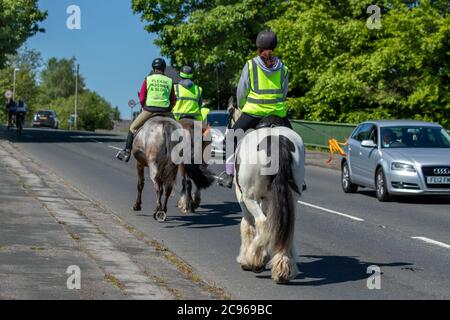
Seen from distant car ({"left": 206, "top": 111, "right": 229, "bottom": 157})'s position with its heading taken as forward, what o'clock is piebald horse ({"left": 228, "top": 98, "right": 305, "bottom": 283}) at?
The piebald horse is roughly at 12 o'clock from the distant car.

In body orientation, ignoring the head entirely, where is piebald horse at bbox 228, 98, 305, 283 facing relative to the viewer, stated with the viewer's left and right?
facing away from the viewer

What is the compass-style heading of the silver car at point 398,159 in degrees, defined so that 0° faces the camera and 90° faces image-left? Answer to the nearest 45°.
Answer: approximately 315°

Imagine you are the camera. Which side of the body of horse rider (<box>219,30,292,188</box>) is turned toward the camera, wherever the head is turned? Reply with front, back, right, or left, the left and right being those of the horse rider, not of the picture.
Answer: back

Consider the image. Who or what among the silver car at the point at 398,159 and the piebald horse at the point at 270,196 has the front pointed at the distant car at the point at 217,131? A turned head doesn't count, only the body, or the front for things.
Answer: the piebald horse

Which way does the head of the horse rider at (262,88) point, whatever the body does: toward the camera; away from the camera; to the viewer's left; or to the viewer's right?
away from the camera

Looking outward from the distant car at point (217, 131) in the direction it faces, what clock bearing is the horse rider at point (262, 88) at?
The horse rider is roughly at 12 o'clock from the distant car.

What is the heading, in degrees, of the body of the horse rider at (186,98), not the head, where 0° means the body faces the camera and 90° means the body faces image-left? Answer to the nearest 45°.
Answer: approximately 180°

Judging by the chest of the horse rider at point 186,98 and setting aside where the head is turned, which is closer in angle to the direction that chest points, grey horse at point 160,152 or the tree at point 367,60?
the tree

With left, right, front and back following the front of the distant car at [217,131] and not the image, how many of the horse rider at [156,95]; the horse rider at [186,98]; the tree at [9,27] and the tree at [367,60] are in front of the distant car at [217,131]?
2

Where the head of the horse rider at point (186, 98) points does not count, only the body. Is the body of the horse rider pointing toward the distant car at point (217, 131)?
yes

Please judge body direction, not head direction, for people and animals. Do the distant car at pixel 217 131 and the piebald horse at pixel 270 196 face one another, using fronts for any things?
yes

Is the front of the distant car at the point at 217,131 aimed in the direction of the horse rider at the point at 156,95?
yes
